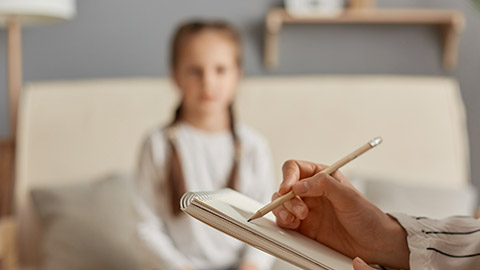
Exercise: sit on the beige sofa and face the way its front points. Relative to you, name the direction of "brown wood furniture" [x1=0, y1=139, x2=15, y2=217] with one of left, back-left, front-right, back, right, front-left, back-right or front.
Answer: right

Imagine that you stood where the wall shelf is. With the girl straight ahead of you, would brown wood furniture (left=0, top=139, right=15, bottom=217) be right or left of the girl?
right

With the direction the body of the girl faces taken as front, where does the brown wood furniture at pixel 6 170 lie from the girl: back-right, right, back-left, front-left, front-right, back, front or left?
back-right

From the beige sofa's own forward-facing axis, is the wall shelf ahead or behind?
behind

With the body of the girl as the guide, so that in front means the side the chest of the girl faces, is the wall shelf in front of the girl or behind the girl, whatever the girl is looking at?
behind

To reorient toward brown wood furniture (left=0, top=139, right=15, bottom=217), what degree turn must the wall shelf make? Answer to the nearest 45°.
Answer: approximately 45° to its right

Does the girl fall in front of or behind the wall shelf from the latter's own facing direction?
in front
